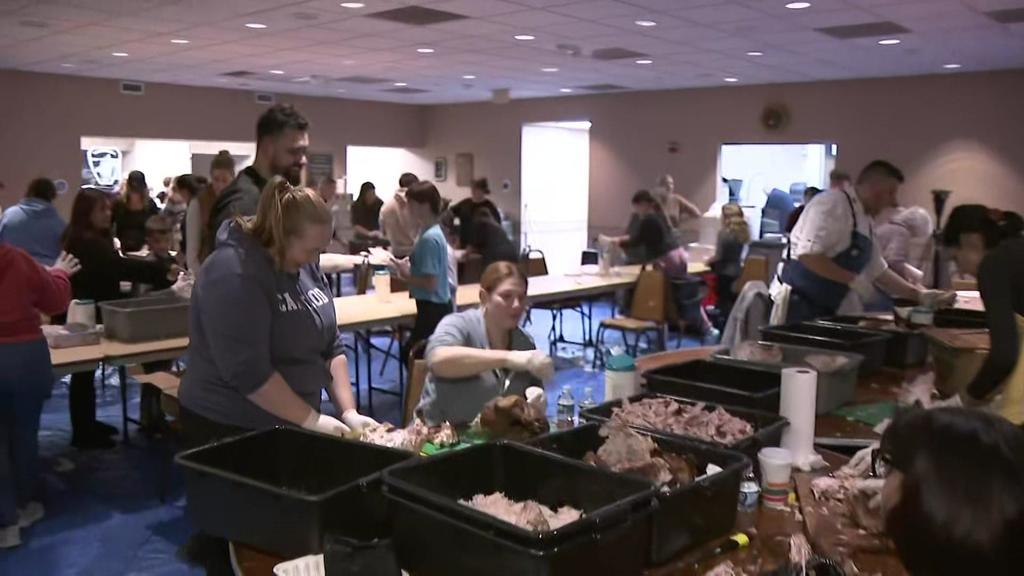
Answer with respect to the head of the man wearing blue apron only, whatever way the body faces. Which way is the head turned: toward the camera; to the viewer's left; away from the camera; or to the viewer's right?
to the viewer's right

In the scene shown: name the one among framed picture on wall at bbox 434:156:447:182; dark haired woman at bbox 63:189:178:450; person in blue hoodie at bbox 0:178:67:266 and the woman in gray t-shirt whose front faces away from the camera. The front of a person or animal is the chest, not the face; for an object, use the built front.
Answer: the person in blue hoodie

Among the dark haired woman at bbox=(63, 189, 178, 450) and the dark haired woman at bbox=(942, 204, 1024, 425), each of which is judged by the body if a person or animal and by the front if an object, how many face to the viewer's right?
1

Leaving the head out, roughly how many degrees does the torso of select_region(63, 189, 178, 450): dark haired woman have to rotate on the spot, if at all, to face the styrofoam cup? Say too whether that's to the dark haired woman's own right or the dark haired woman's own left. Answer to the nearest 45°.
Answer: approximately 90° to the dark haired woman's own right

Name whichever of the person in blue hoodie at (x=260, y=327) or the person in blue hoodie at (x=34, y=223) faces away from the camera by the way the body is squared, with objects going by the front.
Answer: the person in blue hoodie at (x=34, y=223)

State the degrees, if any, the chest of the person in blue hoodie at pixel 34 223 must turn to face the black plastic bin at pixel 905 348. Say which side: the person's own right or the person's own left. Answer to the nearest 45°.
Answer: approximately 135° to the person's own right

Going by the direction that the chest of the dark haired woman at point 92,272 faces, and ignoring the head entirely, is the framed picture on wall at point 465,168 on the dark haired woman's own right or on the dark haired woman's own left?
on the dark haired woman's own left

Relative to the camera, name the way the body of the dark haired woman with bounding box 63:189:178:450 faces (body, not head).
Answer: to the viewer's right

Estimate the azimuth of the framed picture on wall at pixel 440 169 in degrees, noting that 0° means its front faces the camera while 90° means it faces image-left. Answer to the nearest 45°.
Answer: approximately 45°

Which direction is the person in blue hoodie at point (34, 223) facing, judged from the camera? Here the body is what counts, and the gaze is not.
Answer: away from the camera
